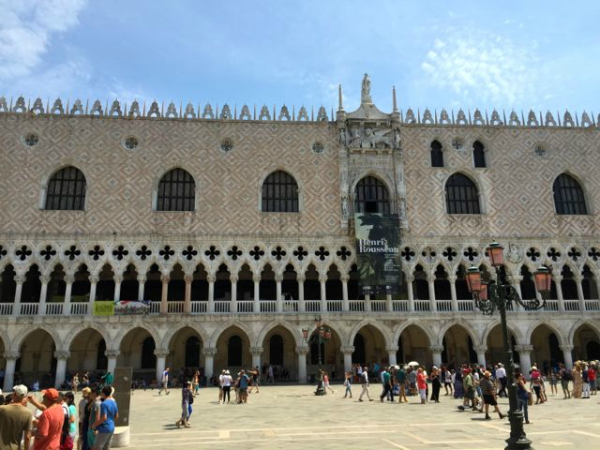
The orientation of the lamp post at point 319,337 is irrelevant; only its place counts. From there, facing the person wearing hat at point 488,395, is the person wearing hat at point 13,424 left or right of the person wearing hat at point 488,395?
right

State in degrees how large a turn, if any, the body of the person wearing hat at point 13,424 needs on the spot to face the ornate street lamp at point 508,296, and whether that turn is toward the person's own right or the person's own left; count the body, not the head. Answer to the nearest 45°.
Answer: approximately 90° to the person's own right

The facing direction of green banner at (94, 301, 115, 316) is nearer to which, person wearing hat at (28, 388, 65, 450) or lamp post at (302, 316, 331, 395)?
the person wearing hat

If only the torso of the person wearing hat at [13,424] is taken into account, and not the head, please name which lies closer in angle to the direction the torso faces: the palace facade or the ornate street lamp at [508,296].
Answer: the palace facade

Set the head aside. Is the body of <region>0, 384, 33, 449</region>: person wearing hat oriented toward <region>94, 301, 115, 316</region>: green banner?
yes

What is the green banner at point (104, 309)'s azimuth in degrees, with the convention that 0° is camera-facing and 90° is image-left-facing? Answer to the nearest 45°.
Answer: approximately 0°

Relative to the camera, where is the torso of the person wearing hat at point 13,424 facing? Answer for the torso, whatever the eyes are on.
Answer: away from the camera

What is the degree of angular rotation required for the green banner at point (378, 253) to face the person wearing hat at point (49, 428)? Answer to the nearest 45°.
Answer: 0° — it already faces them
